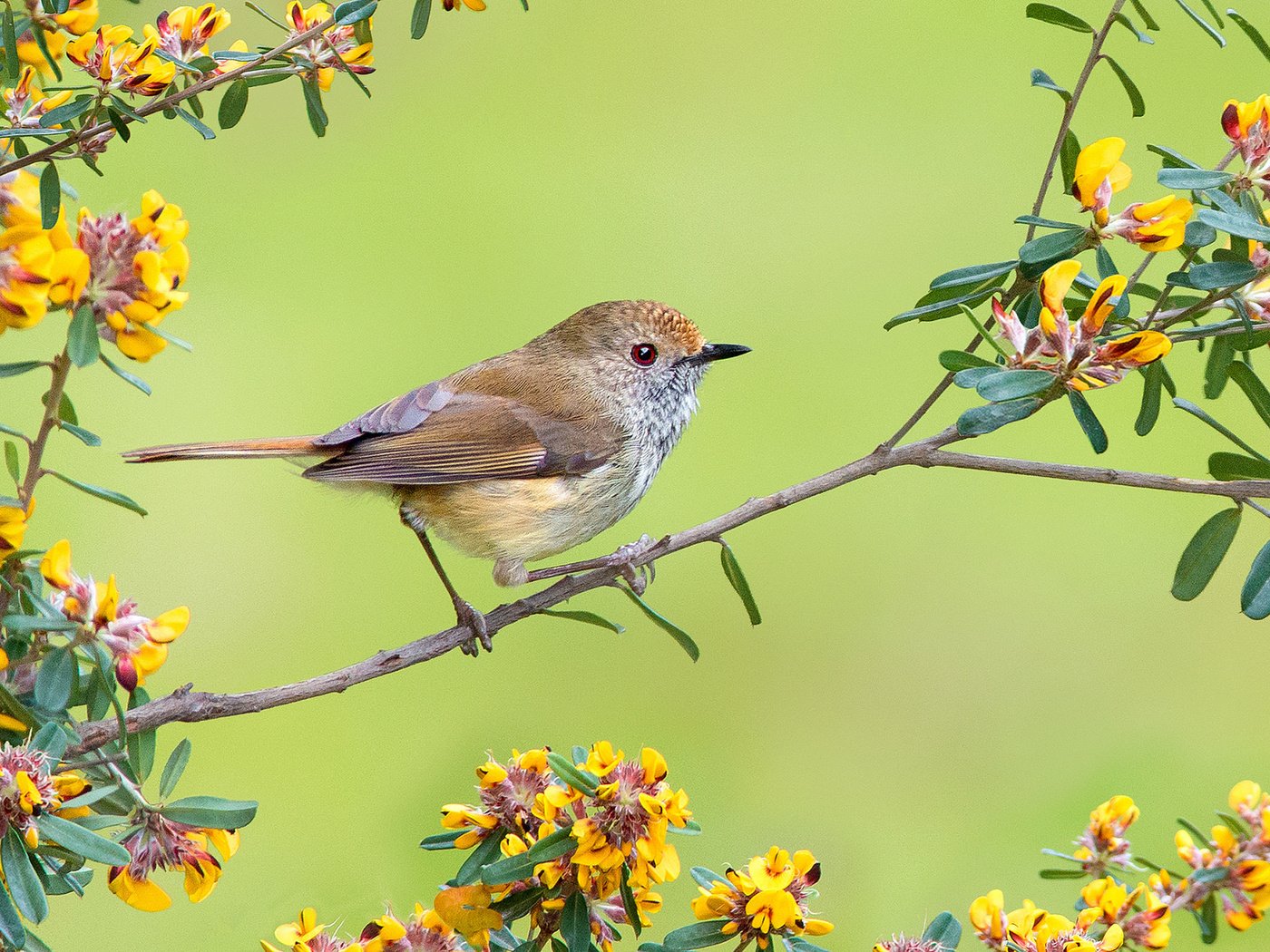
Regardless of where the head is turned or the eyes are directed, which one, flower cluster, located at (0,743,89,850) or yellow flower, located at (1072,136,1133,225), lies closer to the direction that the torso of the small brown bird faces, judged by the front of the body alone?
the yellow flower

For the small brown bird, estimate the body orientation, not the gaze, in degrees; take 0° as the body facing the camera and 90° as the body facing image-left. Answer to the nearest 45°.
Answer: approximately 270°

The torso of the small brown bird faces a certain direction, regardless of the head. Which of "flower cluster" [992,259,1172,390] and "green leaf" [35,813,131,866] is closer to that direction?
the flower cluster

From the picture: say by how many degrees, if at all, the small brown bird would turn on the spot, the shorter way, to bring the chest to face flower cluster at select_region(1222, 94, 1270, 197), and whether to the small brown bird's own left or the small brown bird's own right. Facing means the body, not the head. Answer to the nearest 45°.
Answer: approximately 45° to the small brown bird's own right
